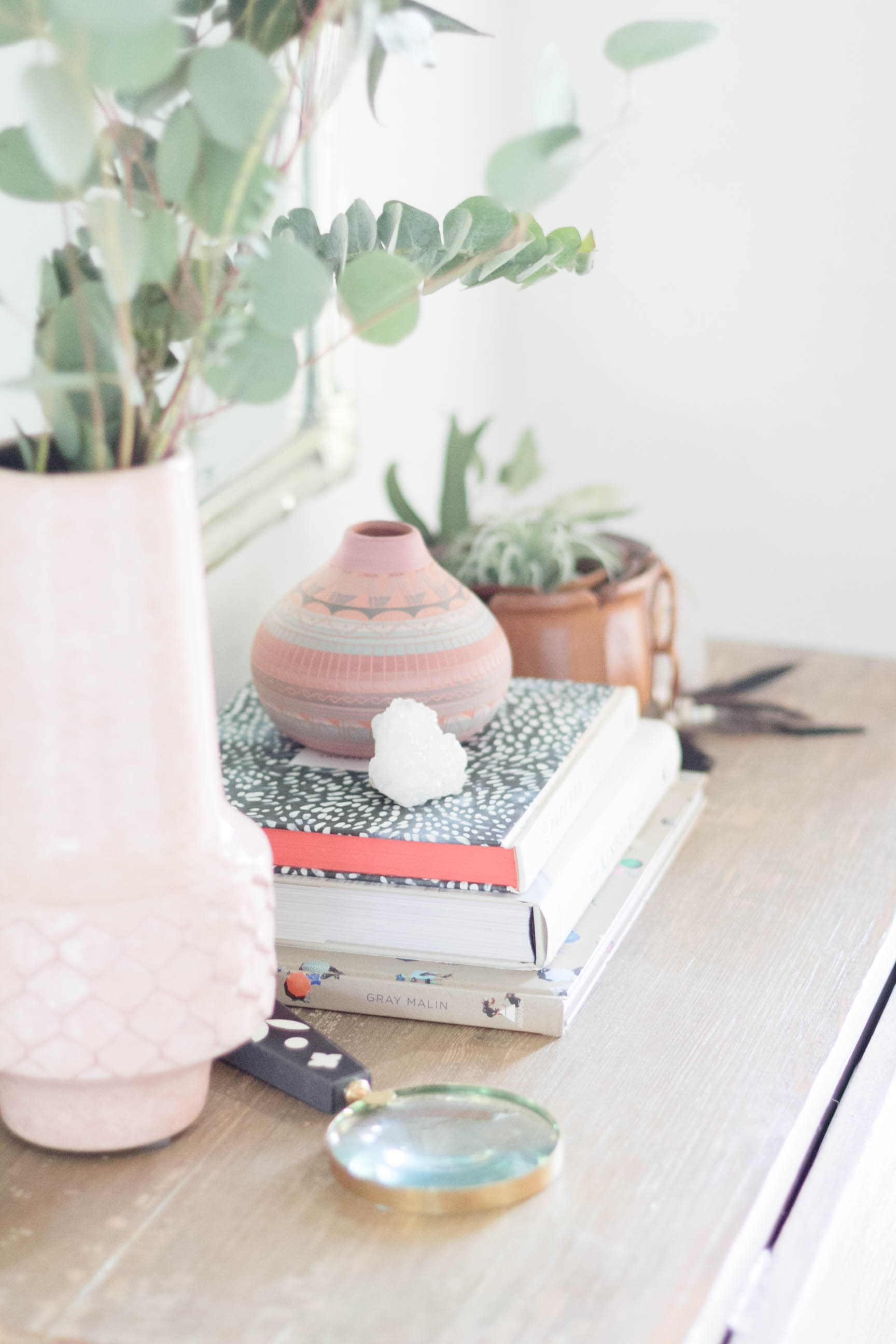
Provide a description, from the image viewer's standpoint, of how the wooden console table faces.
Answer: facing the viewer and to the right of the viewer
